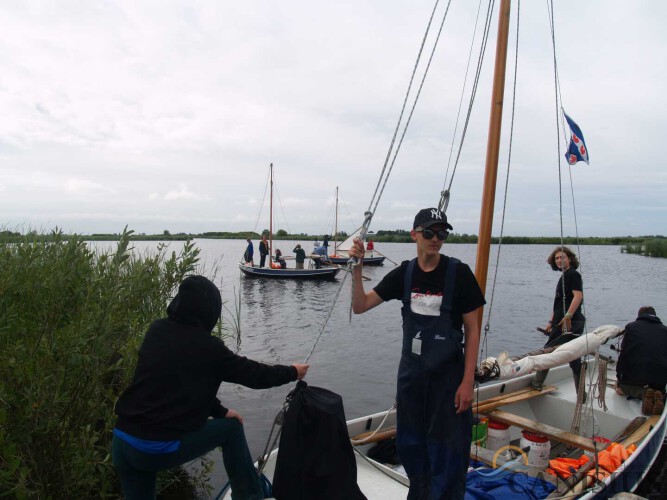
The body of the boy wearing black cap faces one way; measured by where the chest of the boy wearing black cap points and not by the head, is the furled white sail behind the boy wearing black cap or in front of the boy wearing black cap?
behind

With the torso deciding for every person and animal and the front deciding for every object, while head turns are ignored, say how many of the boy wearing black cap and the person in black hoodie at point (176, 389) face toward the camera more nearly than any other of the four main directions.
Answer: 1

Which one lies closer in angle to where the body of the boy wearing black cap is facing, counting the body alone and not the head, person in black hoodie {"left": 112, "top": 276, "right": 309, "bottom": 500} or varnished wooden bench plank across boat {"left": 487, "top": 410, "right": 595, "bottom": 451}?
the person in black hoodie

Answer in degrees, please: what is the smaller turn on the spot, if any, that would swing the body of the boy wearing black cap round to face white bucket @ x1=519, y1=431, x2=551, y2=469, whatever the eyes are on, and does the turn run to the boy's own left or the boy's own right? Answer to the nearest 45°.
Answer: approximately 135° to the boy's own left

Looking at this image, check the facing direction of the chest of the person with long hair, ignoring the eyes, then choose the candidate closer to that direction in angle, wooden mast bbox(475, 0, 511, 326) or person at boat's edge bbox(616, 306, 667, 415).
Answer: the wooden mast

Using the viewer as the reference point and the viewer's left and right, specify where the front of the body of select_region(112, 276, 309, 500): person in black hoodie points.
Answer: facing away from the viewer and to the right of the viewer

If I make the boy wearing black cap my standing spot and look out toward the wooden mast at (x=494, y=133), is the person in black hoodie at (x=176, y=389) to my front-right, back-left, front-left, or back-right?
back-left

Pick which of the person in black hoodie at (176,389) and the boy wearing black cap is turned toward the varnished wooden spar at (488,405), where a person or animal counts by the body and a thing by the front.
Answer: the person in black hoodie

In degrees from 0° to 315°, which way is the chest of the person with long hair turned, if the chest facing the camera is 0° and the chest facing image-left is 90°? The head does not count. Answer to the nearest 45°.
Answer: approximately 45°

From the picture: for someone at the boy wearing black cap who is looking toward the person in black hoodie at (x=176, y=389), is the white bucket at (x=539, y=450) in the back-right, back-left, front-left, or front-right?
back-right

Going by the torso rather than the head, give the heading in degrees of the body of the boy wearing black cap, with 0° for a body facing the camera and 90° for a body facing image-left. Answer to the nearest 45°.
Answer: approximately 0°

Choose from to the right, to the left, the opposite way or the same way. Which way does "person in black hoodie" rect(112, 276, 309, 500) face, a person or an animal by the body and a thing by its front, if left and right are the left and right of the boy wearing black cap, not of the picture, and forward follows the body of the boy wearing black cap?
the opposite way

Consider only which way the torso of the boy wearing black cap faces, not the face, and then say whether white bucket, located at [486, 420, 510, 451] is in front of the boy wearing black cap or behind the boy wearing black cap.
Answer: behind

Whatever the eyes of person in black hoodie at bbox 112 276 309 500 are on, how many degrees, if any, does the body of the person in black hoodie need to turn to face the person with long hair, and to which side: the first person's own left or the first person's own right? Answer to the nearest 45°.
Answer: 0° — they already face them

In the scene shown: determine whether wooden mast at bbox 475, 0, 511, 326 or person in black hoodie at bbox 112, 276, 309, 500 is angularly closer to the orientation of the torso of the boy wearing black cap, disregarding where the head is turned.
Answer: the person in black hoodie
